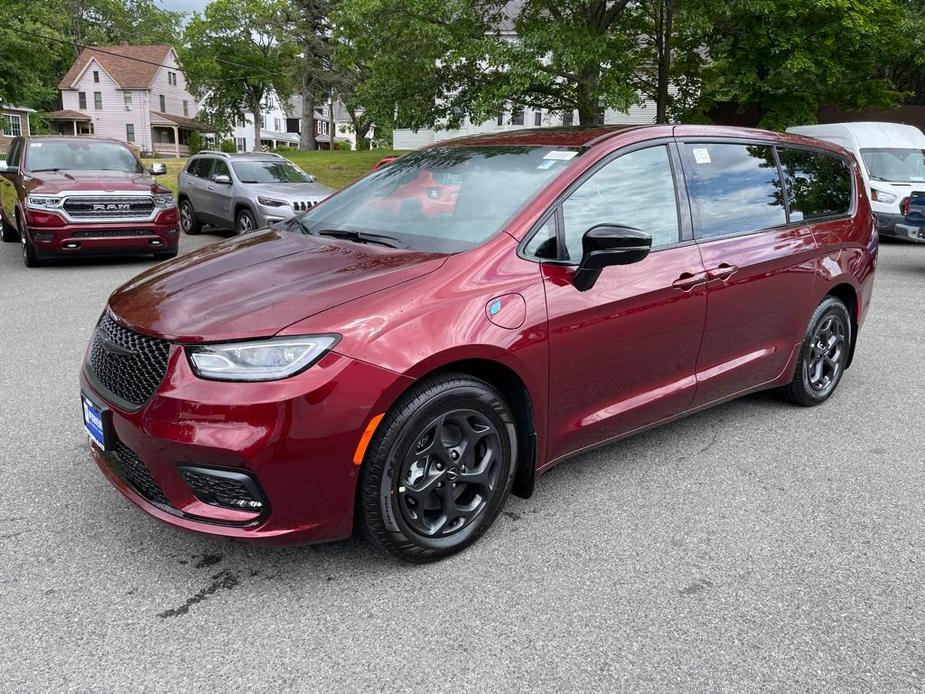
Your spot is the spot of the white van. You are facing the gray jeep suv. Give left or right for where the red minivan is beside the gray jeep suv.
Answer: left

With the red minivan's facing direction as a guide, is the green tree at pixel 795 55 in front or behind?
behind

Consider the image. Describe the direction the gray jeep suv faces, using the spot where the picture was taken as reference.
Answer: facing the viewer and to the right of the viewer

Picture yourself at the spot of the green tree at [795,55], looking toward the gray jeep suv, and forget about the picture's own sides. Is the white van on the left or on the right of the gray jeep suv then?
left

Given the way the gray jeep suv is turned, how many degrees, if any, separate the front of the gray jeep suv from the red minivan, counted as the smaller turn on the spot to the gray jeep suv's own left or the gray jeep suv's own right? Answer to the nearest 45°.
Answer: approximately 45° to the gray jeep suv's own right

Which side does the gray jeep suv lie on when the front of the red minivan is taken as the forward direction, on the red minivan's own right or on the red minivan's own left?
on the red minivan's own right

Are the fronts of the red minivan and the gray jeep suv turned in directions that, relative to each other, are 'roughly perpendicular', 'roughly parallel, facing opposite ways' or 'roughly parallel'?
roughly perpendicular

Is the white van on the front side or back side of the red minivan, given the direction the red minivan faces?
on the back side

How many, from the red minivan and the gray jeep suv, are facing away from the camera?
0

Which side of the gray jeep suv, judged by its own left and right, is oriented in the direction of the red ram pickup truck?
right

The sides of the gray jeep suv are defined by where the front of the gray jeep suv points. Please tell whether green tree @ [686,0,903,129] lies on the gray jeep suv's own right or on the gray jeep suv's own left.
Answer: on the gray jeep suv's own left

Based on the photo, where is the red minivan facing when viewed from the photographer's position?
facing the viewer and to the left of the viewer

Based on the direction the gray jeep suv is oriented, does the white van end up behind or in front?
in front
